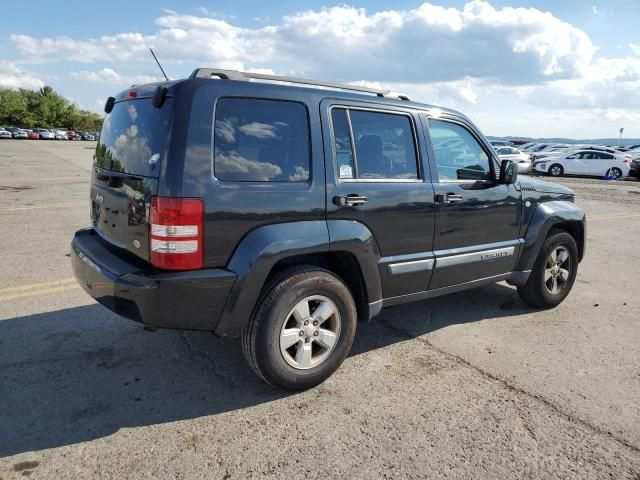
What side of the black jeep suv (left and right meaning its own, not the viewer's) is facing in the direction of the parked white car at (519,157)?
front

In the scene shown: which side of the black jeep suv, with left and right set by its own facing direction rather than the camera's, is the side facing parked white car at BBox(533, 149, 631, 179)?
front

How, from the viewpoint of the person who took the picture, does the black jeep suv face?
facing away from the viewer and to the right of the viewer
